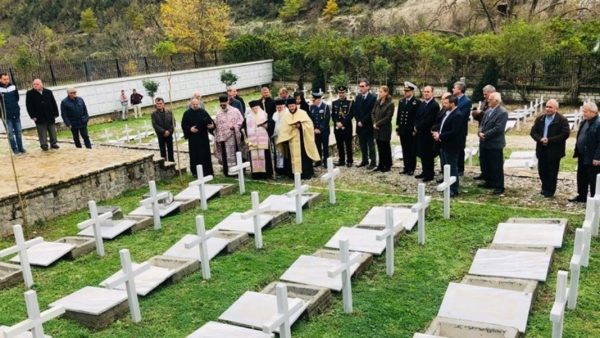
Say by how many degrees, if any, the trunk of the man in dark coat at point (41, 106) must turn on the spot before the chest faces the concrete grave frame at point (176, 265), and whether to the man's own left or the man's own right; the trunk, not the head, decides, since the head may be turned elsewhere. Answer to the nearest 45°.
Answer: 0° — they already face it

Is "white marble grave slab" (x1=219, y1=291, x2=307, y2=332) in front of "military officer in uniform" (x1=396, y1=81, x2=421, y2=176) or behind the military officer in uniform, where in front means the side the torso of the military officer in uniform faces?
in front

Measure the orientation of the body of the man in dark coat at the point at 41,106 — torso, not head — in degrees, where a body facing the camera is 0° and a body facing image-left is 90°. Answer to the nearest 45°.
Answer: approximately 0°

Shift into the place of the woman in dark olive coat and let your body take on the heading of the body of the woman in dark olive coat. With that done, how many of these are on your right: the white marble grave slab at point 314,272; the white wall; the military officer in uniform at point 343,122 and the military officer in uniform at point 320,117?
3

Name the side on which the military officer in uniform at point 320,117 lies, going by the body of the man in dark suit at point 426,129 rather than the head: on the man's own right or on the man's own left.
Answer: on the man's own right

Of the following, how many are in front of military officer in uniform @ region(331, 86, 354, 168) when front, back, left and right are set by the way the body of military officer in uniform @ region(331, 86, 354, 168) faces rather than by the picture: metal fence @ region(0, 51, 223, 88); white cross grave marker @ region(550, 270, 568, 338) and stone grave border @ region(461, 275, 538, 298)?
2

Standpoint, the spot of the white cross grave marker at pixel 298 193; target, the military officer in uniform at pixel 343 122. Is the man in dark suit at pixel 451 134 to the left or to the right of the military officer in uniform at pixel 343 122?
right

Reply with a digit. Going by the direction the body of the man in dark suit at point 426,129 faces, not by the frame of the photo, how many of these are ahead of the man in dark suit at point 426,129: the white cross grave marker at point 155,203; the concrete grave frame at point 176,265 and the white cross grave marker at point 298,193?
3

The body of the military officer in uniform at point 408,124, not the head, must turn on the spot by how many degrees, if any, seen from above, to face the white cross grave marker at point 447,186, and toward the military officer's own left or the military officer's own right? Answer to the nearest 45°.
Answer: approximately 45° to the military officer's own left

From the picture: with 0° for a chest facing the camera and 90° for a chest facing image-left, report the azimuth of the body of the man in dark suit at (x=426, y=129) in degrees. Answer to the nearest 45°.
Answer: approximately 45°

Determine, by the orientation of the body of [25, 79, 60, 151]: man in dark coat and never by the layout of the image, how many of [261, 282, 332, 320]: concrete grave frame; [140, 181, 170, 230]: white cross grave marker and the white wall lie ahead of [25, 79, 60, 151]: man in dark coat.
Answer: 2

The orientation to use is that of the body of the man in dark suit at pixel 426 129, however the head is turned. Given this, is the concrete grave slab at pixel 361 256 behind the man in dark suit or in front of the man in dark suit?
in front

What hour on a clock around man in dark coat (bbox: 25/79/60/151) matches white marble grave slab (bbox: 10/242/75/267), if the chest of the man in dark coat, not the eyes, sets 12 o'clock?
The white marble grave slab is roughly at 12 o'clock from the man in dark coat.

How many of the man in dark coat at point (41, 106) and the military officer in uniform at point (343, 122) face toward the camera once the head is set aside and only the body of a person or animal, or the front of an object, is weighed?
2

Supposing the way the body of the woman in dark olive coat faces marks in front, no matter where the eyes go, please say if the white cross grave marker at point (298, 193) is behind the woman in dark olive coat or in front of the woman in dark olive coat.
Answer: in front
